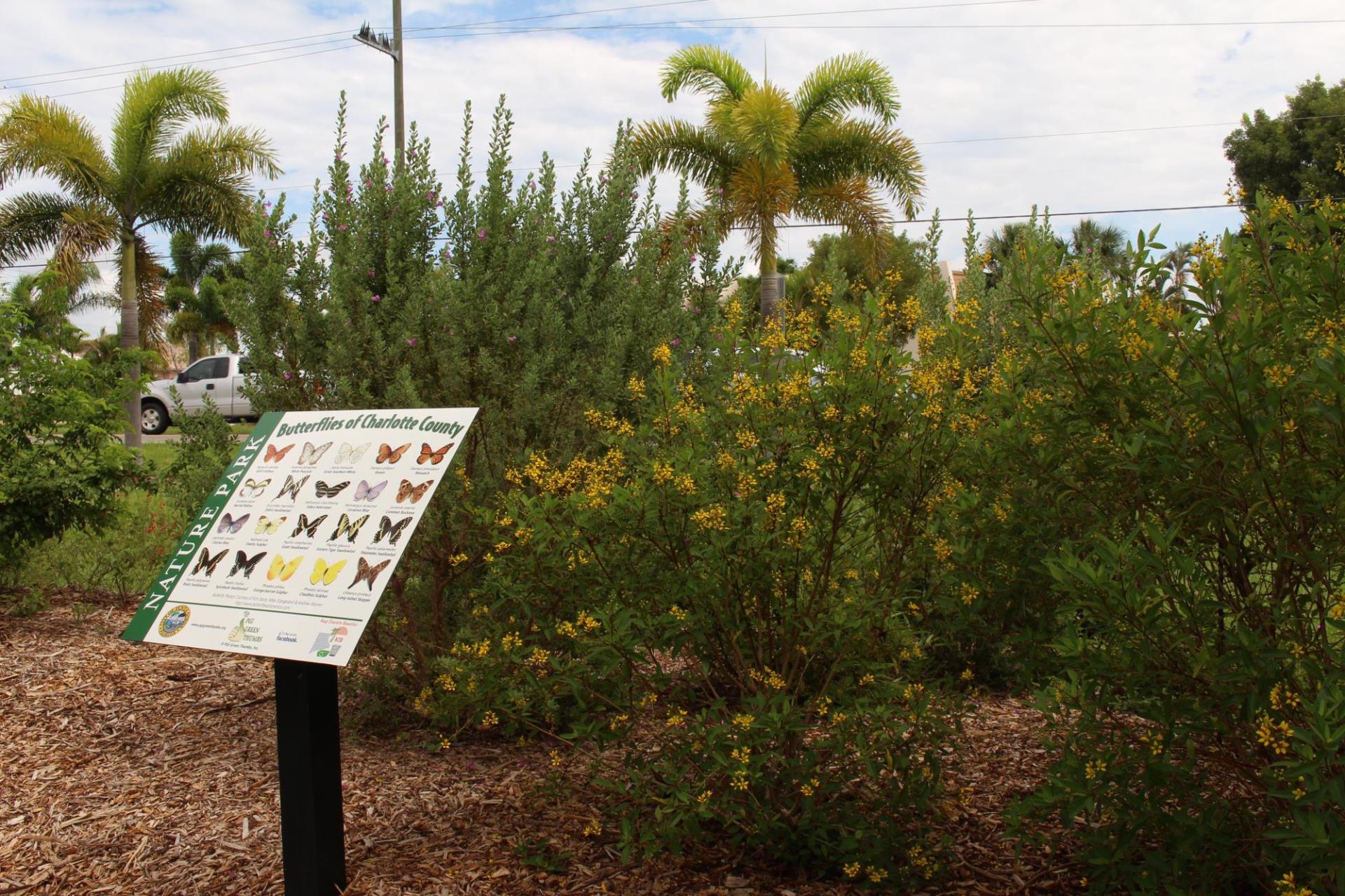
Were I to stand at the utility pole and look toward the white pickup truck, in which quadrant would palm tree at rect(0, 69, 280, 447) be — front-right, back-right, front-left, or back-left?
front-left

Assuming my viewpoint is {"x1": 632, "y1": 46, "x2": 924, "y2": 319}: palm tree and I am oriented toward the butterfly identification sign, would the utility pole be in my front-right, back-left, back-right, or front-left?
back-right

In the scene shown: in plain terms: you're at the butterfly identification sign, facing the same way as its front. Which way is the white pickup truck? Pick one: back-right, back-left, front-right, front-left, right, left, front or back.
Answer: back-right

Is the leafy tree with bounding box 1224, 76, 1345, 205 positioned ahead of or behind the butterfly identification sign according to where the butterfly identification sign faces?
behind

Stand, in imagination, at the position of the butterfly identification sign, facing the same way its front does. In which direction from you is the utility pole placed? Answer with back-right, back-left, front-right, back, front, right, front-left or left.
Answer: back-right
